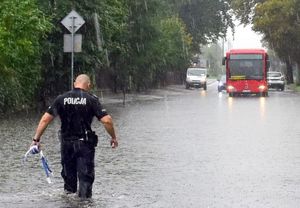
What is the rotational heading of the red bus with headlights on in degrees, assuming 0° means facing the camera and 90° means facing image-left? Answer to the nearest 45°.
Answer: approximately 0°

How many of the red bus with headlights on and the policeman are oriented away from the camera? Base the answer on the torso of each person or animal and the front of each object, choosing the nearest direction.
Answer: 1

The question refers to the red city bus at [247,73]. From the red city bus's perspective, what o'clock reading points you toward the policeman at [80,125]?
The policeman is roughly at 12 o'clock from the red city bus.

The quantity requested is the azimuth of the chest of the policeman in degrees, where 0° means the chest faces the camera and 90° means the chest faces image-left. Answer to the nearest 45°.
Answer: approximately 180°

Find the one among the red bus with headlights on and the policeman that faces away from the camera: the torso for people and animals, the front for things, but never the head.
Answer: the policeman

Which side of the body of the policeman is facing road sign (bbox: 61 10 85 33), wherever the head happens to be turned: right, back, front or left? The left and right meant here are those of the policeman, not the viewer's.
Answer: front

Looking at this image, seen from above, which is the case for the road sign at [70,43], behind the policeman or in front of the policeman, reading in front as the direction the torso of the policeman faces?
in front
